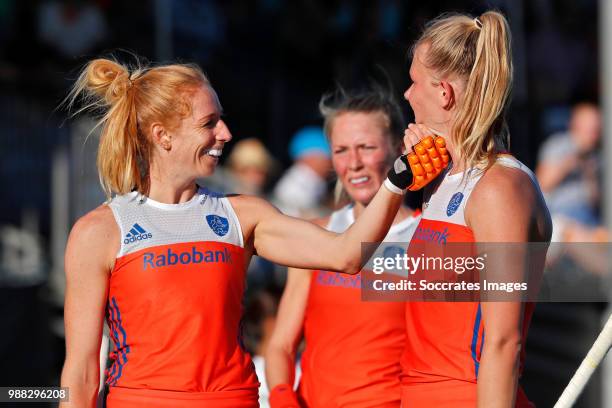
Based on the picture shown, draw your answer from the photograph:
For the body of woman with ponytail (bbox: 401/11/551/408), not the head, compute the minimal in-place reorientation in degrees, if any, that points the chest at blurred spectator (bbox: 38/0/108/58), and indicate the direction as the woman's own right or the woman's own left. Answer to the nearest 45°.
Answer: approximately 90° to the woman's own right

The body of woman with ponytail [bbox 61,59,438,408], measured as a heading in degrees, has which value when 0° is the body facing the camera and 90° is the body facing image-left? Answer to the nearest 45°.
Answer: approximately 315°

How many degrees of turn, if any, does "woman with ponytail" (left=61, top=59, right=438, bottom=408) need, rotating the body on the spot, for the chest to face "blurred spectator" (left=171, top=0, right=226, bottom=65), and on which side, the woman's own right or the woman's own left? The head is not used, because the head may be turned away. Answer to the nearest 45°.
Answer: approximately 135° to the woman's own left

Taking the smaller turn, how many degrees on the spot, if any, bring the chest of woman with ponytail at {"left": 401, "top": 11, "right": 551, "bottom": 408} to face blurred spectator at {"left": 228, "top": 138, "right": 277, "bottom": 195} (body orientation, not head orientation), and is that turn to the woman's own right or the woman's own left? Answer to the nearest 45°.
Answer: approximately 135° to the woman's own right

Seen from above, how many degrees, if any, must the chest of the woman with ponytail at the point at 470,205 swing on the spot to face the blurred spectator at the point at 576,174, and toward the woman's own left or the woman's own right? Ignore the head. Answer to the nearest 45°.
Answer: approximately 135° to the woman's own right

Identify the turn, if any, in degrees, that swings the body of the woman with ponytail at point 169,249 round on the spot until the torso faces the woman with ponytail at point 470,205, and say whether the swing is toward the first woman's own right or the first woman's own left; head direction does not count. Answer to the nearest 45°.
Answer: approximately 45° to the first woman's own left

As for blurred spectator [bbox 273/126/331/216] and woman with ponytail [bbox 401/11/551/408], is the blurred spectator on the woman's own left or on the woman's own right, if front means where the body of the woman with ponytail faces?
on the woman's own right

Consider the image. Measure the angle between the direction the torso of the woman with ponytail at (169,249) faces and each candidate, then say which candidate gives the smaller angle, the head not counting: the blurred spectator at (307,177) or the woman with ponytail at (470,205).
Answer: the woman with ponytail

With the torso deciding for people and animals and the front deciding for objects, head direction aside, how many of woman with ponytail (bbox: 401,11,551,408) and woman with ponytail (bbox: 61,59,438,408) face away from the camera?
0

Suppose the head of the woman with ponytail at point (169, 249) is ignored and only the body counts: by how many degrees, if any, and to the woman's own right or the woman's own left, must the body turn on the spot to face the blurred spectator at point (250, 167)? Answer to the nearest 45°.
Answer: approximately 135° to the woman's own left

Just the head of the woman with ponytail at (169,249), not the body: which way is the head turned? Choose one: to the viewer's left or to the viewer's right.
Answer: to the viewer's right

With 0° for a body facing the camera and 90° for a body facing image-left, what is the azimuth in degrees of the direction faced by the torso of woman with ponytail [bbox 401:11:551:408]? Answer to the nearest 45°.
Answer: approximately 45°

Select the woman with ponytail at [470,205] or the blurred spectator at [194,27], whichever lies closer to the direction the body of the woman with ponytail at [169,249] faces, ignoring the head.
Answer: the woman with ponytail

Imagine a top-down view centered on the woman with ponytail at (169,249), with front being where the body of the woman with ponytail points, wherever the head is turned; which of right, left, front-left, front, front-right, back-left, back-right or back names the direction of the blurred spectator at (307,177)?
back-left

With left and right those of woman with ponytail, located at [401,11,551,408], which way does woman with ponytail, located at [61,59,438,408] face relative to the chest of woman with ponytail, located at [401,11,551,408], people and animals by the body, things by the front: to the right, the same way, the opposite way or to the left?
to the left

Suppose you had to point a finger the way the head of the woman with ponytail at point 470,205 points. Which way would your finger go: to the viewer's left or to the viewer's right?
to the viewer's left
